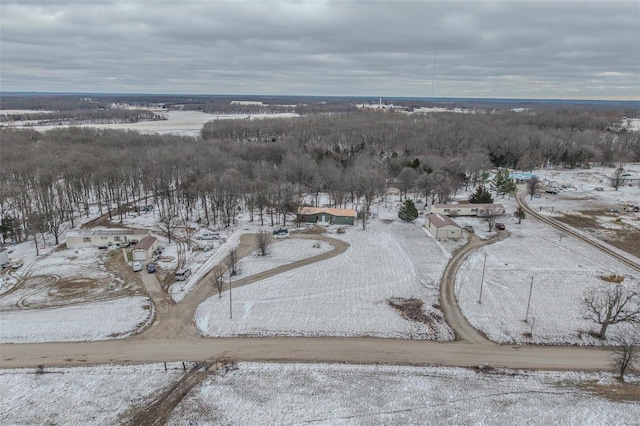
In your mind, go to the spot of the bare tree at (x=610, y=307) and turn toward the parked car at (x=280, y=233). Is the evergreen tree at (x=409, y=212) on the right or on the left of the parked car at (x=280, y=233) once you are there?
right

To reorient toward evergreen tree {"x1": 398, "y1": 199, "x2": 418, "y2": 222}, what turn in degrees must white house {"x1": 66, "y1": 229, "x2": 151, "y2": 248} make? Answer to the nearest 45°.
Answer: approximately 90° to its left

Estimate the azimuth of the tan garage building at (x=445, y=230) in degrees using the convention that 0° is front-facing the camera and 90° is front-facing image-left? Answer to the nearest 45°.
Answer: approximately 0°

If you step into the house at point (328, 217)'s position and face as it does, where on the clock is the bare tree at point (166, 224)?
The bare tree is roughly at 3 o'clock from the house.

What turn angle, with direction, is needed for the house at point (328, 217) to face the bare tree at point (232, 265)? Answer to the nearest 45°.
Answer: approximately 45° to its right

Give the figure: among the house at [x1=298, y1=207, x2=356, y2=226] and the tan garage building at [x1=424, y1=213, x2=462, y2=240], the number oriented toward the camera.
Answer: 2

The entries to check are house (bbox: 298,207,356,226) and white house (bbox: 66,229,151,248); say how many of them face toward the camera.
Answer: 2

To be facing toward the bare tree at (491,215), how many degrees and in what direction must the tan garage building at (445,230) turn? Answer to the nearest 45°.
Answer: approximately 135° to its left
